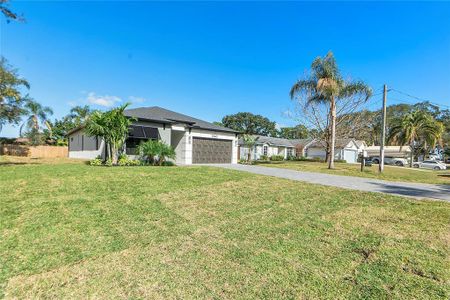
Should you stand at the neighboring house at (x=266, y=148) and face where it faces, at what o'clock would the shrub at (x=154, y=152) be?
The shrub is roughly at 2 o'clock from the neighboring house.

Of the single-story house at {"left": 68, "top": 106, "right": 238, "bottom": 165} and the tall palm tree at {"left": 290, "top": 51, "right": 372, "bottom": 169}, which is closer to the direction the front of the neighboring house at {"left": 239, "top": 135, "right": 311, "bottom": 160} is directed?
the tall palm tree

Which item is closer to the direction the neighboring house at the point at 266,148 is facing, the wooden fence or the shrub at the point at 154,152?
the shrub

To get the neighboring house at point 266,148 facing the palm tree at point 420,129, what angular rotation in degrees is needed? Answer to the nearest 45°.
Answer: approximately 45° to its left

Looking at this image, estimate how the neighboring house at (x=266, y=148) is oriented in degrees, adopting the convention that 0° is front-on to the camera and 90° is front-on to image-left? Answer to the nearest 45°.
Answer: approximately 315°

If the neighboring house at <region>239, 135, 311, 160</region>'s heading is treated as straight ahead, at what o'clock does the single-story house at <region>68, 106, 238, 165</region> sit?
The single-story house is roughly at 2 o'clock from the neighboring house.

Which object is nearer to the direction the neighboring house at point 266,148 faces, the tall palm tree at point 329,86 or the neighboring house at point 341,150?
the tall palm tree

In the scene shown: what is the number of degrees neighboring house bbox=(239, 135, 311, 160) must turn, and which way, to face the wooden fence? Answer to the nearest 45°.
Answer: approximately 90° to its right
